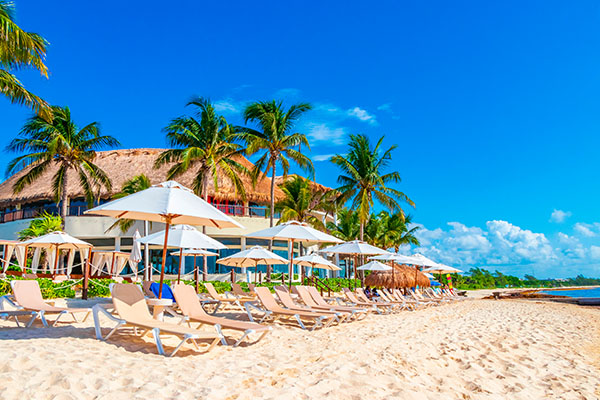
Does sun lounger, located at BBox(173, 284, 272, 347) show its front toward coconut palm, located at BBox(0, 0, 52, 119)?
no

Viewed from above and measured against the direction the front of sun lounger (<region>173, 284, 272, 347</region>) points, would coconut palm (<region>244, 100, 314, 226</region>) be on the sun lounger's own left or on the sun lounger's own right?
on the sun lounger's own left

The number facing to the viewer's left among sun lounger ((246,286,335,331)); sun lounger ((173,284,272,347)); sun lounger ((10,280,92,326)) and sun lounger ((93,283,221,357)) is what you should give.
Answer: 0

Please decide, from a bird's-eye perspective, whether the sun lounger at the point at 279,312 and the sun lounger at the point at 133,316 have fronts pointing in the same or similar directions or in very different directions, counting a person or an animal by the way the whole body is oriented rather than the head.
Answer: same or similar directions

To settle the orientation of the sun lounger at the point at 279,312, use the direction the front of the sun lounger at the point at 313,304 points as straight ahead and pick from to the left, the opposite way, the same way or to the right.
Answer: the same way

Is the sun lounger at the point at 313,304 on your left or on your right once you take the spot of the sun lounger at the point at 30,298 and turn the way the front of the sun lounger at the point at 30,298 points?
on your left

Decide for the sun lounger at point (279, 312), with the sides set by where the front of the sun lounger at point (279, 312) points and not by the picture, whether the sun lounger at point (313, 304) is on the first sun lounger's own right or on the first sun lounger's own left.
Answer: on the first sun lounger's own left

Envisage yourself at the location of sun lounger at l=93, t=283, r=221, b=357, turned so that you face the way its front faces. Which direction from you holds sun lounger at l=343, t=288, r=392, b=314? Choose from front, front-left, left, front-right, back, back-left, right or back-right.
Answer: left

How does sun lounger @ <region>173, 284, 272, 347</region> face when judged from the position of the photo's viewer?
facing the viewer and to the right of the viewer

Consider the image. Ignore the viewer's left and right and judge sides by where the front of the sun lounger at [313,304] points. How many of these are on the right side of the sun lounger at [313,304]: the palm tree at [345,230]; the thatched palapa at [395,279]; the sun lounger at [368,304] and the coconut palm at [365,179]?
0

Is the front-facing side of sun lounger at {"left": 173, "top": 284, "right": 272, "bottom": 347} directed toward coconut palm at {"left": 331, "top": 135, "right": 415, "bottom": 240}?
no

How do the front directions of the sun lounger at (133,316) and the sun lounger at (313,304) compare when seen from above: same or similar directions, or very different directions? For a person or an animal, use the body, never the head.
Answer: same or similar directions

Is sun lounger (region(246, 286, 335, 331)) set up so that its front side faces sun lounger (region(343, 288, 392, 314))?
no

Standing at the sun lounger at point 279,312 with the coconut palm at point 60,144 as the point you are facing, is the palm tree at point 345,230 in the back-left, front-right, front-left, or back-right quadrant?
front-right

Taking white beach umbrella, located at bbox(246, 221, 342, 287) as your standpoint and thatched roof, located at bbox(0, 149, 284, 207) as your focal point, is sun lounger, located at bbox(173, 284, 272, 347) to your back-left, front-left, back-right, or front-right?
back-left

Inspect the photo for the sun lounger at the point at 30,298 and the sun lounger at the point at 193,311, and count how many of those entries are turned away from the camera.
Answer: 0

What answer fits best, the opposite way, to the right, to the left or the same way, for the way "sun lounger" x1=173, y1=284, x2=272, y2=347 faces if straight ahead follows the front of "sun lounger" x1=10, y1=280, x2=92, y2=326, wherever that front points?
the same way

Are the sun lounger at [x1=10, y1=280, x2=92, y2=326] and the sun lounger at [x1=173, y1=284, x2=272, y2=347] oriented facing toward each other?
no

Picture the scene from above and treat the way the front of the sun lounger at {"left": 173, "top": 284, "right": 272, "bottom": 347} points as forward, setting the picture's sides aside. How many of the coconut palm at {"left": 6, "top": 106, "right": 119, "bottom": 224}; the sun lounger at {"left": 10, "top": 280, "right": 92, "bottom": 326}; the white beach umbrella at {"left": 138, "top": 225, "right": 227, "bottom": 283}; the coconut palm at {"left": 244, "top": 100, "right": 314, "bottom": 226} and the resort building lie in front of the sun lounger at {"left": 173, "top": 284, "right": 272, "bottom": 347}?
0

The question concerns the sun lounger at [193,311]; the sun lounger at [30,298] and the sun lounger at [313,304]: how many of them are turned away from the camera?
0
